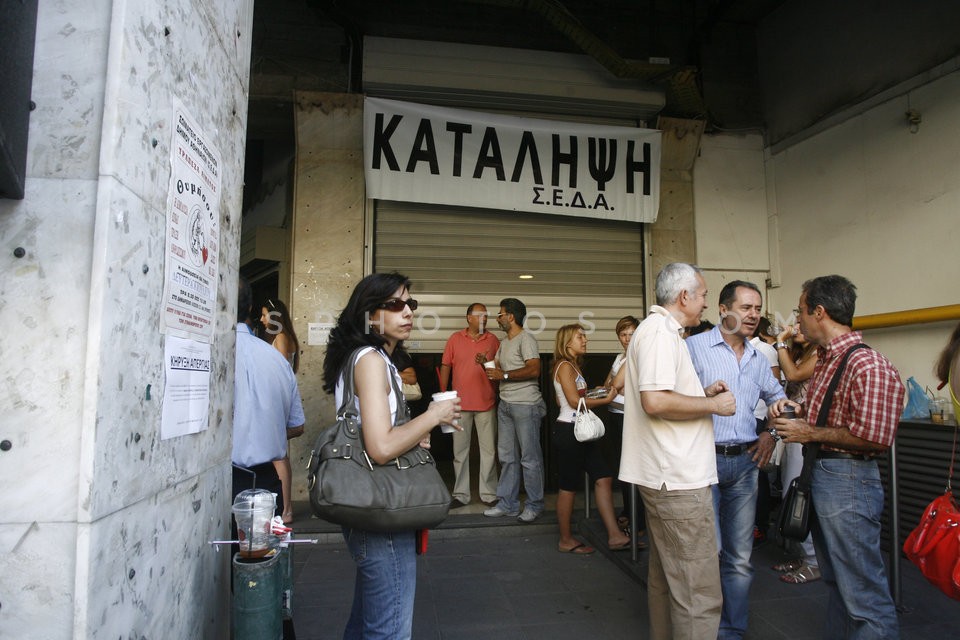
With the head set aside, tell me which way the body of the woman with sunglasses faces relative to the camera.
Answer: to the viewer's right

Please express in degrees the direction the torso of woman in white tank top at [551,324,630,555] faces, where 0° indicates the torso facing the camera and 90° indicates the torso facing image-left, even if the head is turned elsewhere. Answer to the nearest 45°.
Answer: approximately 270°

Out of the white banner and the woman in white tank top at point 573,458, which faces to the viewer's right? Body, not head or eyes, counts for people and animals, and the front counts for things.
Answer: the woman in white tank top

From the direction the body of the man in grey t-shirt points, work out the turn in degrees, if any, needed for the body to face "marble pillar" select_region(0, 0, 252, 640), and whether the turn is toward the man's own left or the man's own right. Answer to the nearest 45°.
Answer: approximately 45° to the man's own left

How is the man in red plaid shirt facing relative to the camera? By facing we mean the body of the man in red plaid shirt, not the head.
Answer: to the viewer's left

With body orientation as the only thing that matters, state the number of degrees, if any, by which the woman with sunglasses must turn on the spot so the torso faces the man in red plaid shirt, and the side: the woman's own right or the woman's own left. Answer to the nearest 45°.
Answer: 0° — they already face them
